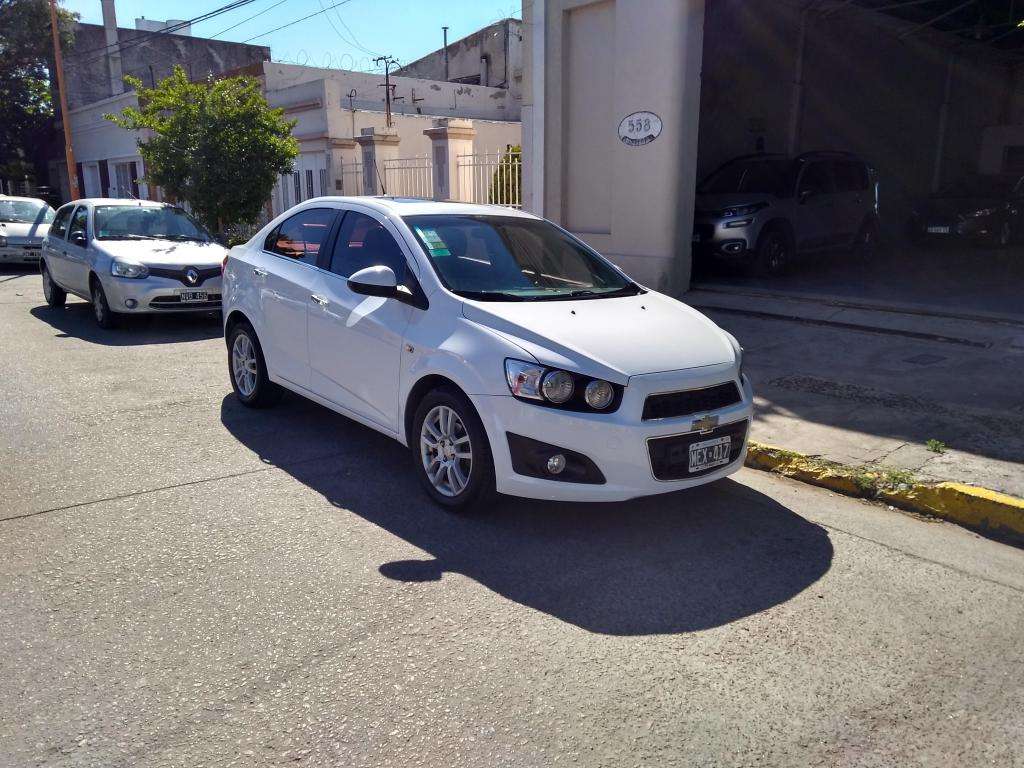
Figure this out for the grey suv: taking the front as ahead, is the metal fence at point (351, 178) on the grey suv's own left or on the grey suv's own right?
on the grey suv's own right

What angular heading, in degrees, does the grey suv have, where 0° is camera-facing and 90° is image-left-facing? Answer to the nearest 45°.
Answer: approximately 45°

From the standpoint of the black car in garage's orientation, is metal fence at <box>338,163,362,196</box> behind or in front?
in front

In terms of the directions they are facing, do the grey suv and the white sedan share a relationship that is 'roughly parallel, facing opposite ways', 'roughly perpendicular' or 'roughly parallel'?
roughly perpendicular

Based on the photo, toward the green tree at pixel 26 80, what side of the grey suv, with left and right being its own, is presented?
right

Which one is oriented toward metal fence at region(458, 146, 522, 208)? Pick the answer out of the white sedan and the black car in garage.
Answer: the black car in garage

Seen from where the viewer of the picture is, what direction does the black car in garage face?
facing the viewer and to the left of the viewer

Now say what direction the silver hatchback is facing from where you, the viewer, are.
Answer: facing the viewer and to the right of the viewer

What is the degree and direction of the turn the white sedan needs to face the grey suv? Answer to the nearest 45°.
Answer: approximately 90° to its left

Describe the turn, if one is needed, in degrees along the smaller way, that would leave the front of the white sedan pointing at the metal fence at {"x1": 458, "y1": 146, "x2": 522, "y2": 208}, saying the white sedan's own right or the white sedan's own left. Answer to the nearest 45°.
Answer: approximately 135° to the white sedan's own left

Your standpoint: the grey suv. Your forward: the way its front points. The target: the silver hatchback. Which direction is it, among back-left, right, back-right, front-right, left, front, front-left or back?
front

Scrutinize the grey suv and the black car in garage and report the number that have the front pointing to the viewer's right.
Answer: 0

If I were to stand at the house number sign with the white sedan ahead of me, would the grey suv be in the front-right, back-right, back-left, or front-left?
back-left

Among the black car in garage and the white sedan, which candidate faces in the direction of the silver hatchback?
the black car in garage
